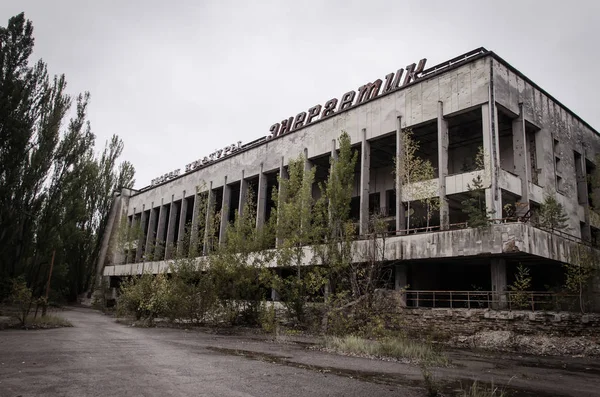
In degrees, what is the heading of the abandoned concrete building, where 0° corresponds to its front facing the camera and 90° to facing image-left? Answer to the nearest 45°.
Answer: approximately 45°

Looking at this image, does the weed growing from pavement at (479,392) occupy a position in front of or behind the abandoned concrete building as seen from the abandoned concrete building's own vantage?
in front

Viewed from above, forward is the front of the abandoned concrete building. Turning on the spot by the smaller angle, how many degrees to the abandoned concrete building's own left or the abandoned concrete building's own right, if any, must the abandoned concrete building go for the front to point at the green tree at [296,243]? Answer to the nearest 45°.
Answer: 0° — it already faces it

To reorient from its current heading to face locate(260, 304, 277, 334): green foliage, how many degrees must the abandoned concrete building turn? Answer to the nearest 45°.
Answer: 0° — it already faces it

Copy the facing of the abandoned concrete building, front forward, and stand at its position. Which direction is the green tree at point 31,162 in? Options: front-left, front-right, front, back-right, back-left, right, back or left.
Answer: front-right

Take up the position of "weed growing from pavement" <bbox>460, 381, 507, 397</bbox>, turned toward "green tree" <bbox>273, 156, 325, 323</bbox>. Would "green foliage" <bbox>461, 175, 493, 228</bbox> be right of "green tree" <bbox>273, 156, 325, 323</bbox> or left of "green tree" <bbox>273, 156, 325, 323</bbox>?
right

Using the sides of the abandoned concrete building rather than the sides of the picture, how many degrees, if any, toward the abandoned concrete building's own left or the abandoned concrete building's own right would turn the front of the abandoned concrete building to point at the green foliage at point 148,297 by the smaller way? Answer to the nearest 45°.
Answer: approximately 45° to the abandoned concrete building's own right
